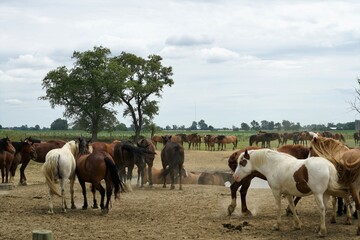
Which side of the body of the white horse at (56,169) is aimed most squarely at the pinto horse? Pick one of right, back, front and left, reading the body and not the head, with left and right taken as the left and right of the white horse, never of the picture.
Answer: right

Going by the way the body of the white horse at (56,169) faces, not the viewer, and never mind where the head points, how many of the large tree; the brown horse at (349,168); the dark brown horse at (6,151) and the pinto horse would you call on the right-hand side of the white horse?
2

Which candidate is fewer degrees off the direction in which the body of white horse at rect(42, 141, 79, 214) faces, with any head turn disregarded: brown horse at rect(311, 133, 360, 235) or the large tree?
the large tree

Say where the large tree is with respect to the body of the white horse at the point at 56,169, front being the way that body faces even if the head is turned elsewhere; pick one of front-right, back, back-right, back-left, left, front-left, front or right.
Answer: front-left

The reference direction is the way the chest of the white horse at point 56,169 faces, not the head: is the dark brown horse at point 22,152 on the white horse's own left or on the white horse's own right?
on the white horse's own left

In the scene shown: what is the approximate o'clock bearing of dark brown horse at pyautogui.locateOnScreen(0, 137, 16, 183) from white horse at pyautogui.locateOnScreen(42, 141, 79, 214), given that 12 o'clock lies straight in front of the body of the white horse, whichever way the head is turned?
The dark brown horse is roughly at 10 o'clock from the white horse.

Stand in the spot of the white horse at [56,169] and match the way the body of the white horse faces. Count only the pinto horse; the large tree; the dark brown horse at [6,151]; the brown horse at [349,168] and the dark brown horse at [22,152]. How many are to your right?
2

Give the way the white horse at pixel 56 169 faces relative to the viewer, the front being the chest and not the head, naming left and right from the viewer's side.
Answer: facing away from the viewer and to the right of the viewer

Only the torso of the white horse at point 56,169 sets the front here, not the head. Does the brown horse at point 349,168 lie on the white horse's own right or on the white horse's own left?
on the white horse's own right

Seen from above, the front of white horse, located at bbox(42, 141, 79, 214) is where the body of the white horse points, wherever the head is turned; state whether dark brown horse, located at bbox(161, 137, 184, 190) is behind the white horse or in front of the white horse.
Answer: in front
